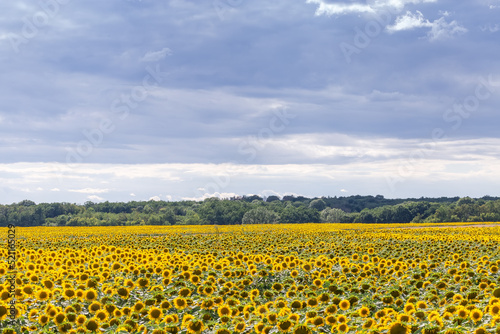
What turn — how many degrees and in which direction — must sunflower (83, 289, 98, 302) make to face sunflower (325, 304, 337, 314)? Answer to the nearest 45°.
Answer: approximately 45° to its left

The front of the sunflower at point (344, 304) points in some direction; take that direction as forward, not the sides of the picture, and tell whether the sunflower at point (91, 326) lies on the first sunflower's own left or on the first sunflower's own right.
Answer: on the first sunflower's own right

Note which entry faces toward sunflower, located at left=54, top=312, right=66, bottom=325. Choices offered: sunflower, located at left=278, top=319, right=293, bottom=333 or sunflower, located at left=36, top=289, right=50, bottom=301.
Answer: sunflower, located at left=36, top=289, right=50, bottom=301

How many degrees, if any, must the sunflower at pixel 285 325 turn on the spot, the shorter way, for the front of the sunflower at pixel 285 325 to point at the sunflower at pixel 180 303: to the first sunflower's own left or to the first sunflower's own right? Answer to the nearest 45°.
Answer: approximately 135° to the first sunflower's own right

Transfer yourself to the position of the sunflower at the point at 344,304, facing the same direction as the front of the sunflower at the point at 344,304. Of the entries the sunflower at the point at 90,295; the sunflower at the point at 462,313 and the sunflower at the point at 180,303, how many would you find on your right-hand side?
2

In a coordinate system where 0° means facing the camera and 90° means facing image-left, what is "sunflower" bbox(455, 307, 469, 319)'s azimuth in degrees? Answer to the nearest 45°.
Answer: approximately 0°

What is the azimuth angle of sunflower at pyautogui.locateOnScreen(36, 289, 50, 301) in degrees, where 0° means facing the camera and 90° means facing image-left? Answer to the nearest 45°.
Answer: approximately 0°

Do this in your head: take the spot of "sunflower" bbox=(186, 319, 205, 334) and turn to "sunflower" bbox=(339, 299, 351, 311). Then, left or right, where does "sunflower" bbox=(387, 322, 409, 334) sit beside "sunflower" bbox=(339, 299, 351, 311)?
right
